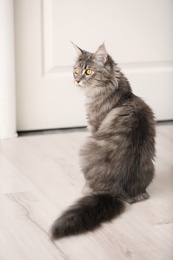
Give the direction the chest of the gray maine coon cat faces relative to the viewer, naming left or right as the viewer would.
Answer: facing away from the viewer and to the left of the viewer

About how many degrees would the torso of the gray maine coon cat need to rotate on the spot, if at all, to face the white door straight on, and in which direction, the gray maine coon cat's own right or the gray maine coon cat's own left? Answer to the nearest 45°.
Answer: approximately 45° to the gray maine coon cat's own right
